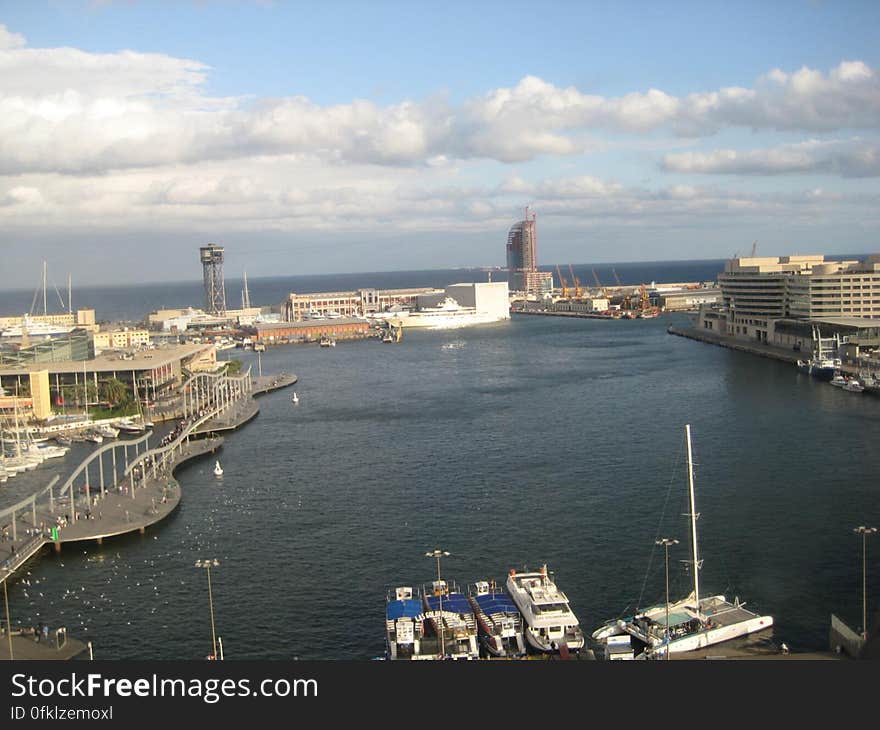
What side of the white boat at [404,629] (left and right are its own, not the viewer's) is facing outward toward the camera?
back

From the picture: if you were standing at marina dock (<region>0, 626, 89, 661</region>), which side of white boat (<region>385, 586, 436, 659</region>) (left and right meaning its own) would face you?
left

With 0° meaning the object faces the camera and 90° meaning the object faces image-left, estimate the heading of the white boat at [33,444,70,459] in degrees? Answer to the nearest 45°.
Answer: approximately 270°

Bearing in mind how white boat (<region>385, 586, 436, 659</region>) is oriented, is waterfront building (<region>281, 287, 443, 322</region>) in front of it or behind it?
in front

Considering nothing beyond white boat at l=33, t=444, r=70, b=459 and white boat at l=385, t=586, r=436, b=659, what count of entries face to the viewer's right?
1

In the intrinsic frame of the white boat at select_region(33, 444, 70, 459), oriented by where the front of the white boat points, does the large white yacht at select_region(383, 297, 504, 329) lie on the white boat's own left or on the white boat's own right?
on the white boat's own left

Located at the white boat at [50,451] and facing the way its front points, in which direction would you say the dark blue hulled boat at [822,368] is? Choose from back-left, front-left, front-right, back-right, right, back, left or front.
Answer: front

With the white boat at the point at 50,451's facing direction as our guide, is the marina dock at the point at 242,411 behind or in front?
in front

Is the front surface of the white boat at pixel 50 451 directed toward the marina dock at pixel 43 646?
no

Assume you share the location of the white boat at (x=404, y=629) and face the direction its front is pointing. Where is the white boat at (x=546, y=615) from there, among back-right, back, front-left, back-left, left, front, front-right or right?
right

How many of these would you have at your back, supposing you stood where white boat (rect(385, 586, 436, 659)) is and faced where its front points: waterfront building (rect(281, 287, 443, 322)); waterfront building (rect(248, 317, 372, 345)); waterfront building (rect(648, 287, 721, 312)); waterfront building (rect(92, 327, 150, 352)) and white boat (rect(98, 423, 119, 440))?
0

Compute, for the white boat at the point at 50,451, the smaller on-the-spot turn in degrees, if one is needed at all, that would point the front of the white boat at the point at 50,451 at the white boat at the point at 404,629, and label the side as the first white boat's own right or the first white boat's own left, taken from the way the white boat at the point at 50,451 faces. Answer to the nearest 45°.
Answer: approximately 90° to the first white boat's own right

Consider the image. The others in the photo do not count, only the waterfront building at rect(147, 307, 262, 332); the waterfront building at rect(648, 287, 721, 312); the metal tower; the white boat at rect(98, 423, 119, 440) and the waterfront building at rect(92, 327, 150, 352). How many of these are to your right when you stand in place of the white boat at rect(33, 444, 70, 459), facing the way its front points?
0

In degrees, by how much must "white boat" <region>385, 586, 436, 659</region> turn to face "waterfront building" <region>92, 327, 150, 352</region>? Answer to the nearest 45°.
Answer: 0° — it already faces it

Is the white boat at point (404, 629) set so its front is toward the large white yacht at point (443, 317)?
yes

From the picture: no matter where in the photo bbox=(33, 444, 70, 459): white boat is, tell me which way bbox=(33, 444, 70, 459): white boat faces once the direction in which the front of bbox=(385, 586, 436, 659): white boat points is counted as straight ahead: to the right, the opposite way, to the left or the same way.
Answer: to the right
